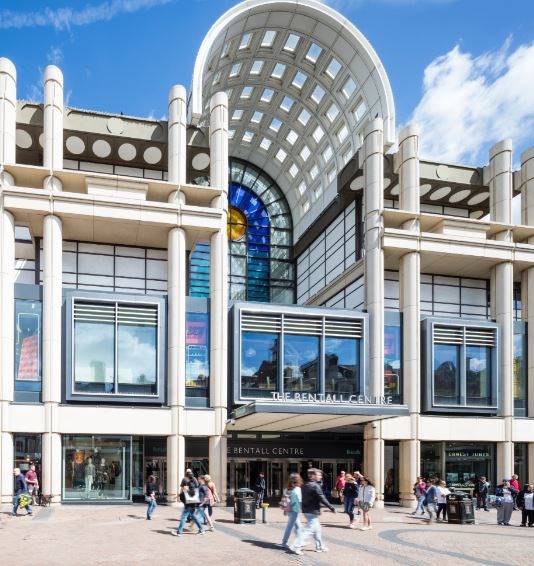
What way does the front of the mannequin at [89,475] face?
toward the camera

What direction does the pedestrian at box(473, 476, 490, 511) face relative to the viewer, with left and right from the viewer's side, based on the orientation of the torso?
facing the viewer

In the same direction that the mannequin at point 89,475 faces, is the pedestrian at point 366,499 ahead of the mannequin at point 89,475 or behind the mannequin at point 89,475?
ahead

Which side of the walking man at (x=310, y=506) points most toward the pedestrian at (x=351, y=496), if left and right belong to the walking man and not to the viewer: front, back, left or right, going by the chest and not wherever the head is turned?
left

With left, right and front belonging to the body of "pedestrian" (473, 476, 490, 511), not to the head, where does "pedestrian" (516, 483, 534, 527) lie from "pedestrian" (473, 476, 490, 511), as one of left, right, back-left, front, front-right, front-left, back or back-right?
front

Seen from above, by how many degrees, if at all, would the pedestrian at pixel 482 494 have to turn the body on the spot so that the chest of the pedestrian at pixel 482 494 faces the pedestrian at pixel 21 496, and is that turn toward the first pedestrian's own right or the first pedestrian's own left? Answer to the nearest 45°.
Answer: approximately 45° to the first pedestrian's own right

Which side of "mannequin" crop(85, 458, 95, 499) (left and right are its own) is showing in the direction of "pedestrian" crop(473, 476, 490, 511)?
left
